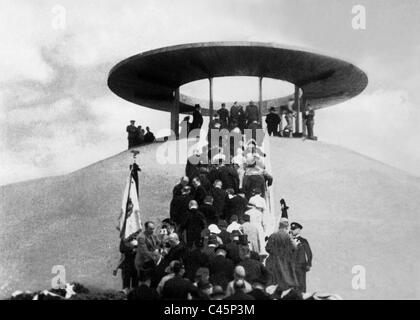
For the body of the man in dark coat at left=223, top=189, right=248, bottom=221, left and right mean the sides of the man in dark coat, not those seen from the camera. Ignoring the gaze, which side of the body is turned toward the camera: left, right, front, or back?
back

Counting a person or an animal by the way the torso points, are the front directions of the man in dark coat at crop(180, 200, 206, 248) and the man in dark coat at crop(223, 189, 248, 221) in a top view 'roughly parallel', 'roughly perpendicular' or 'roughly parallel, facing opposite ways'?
roughly parallel

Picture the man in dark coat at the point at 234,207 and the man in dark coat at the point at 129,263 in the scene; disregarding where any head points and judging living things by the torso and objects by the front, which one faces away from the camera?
the man in dark coat at the point at 234,207

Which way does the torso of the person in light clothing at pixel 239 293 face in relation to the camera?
away from the camera

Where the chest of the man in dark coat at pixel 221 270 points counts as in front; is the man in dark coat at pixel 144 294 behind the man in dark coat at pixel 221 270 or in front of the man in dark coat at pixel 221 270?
behind

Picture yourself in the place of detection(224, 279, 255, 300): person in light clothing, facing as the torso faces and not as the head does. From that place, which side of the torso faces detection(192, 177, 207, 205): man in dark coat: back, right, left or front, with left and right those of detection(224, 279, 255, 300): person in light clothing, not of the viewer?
front

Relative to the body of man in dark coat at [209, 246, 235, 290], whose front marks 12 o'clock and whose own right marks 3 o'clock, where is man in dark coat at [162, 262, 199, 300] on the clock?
man in dark coat at [162, 262, 199, 300] is roughly at 7 o'clock from man in dark coat at [209, 246, 235, 290].

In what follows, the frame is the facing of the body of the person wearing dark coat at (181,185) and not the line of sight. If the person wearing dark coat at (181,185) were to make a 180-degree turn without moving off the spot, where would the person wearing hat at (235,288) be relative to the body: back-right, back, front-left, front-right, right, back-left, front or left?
front

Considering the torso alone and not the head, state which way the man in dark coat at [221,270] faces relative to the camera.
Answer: away from the camera

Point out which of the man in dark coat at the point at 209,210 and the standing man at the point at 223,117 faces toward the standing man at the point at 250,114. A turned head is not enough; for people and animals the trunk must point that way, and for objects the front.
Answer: the man in dark coat

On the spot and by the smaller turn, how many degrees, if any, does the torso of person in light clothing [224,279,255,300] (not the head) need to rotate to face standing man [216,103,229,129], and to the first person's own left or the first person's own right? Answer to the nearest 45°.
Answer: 0° — they already face them

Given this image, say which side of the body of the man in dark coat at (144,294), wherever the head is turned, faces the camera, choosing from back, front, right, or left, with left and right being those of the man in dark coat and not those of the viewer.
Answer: back

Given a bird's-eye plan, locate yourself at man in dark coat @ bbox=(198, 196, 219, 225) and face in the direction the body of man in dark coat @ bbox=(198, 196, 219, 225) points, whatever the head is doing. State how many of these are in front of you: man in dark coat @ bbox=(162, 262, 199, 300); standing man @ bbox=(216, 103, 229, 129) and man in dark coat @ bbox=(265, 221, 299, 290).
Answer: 1

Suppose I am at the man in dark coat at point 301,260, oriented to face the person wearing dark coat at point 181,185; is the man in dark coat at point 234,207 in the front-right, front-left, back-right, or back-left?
front-right
